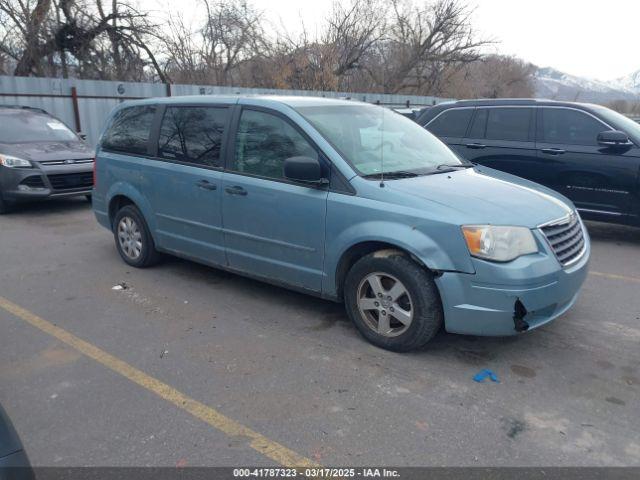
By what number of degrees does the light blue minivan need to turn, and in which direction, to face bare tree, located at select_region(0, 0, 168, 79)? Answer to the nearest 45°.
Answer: approximately 180°

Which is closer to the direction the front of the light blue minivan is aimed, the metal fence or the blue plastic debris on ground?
the blue plastic debris on ground

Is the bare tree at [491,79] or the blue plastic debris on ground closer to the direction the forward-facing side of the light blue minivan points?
the blue plastic debris on ground

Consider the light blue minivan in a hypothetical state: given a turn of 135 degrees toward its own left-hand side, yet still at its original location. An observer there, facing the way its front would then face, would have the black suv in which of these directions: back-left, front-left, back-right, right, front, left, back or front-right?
front-right

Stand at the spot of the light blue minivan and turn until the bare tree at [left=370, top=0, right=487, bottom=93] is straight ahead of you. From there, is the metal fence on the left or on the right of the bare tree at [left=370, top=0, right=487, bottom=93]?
left

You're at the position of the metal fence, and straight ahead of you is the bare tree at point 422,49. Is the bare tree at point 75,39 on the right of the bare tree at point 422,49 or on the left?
left

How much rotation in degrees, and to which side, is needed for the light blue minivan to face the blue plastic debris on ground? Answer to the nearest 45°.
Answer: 0° — it already faces it

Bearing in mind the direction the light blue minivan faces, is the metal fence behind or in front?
behind

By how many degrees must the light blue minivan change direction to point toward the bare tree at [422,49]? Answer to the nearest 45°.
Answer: approximately 135° to its left

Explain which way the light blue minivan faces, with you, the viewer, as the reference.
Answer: facing the viewer and to the right of the viewer
